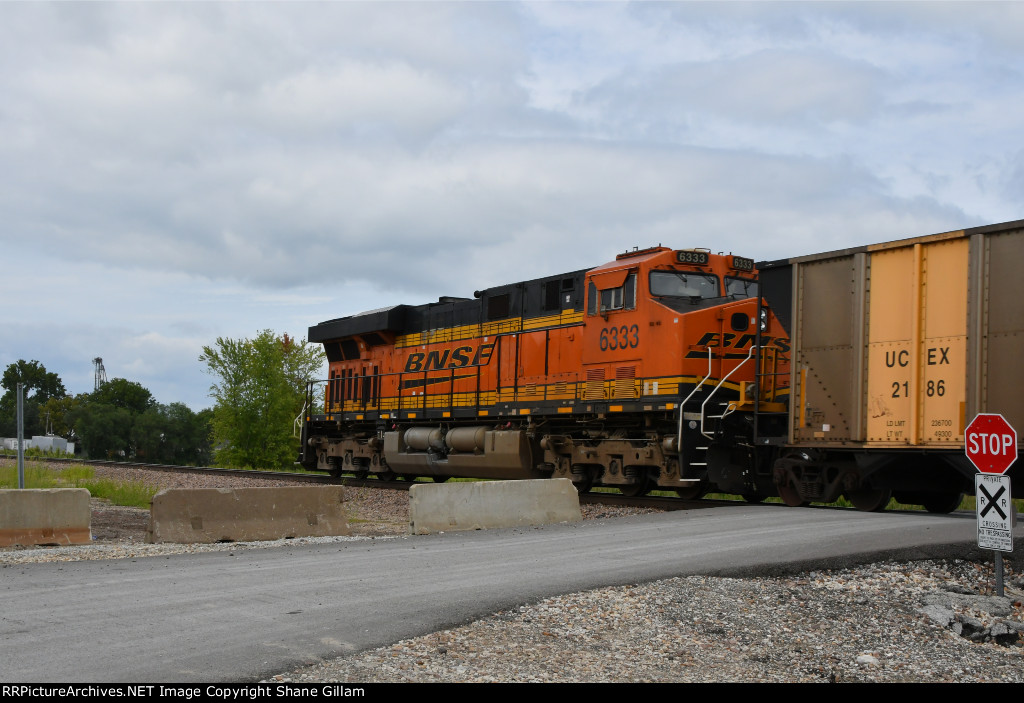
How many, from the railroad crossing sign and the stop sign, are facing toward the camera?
2

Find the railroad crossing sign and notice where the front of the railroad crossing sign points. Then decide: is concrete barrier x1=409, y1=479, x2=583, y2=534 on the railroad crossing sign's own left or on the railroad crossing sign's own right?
on the railroad crossing sign's own right

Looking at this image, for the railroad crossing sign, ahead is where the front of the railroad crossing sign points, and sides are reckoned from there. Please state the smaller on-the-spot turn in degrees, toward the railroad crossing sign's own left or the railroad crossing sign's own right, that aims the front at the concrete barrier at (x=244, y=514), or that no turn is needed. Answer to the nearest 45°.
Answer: approximately 90° to the railroad crossing sign's own right

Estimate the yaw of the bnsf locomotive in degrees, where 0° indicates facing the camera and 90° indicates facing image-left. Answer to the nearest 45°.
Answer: approximately 315°

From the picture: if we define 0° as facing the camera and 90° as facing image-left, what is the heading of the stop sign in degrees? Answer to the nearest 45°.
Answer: approximately 0°

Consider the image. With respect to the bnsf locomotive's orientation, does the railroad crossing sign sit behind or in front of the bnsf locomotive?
in front

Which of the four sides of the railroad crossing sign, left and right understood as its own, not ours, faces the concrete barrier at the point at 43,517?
right
